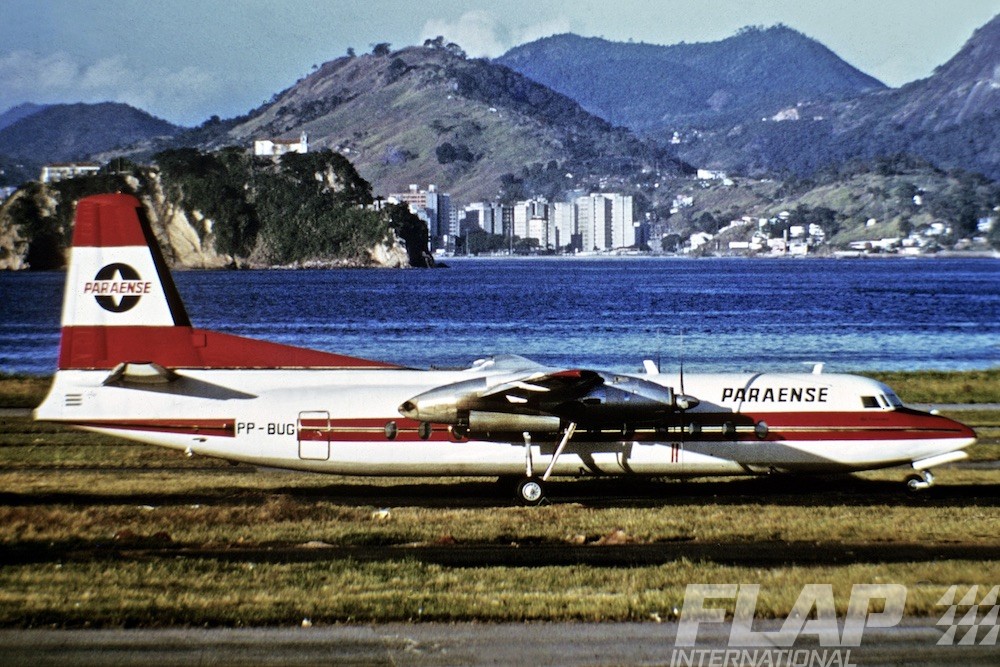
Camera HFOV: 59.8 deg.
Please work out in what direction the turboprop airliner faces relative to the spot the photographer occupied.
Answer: facing to the right of the viewer
